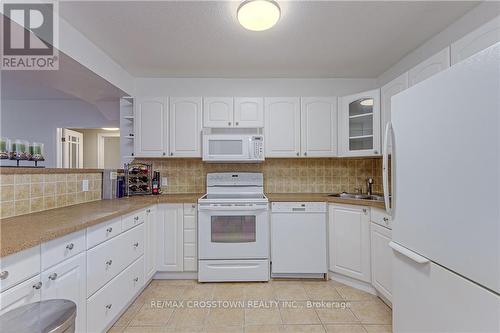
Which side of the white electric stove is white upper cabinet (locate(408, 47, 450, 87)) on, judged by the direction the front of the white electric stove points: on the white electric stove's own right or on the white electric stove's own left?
on the white electric stove's own left

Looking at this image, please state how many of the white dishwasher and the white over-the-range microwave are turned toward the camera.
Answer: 2

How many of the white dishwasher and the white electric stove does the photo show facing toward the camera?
2

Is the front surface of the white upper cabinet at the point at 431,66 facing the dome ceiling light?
yes

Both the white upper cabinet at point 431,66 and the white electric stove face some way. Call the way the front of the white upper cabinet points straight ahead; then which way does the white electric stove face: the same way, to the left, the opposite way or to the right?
to the left

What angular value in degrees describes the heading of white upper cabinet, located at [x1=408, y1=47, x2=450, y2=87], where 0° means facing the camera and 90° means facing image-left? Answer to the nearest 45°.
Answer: approximately 45°

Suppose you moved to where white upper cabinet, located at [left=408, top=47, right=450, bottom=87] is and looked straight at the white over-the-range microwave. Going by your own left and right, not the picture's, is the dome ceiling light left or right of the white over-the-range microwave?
left
